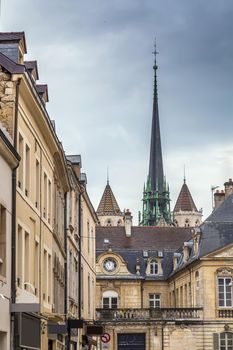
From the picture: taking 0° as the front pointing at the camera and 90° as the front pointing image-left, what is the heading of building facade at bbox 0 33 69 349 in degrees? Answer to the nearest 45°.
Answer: approximately 270°
